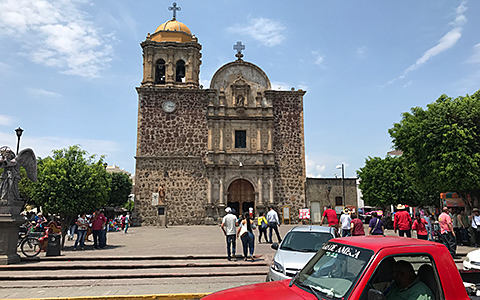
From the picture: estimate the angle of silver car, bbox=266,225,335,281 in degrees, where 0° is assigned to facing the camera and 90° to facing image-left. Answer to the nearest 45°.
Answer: approximately 45°

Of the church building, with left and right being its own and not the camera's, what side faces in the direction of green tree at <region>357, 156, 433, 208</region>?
left

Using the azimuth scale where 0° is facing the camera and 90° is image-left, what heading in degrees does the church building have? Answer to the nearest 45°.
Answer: approximately 0°

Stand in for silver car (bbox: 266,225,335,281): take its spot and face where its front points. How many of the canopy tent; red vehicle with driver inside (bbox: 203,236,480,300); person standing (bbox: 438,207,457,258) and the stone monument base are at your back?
2

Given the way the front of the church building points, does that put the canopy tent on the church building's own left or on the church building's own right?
on the church building's own left

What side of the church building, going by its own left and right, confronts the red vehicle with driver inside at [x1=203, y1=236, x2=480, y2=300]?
front

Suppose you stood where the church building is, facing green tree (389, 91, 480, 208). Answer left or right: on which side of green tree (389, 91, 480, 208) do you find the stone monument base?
right

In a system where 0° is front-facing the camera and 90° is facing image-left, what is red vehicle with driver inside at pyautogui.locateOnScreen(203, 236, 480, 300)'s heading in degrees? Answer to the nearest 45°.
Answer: approximately 45°
